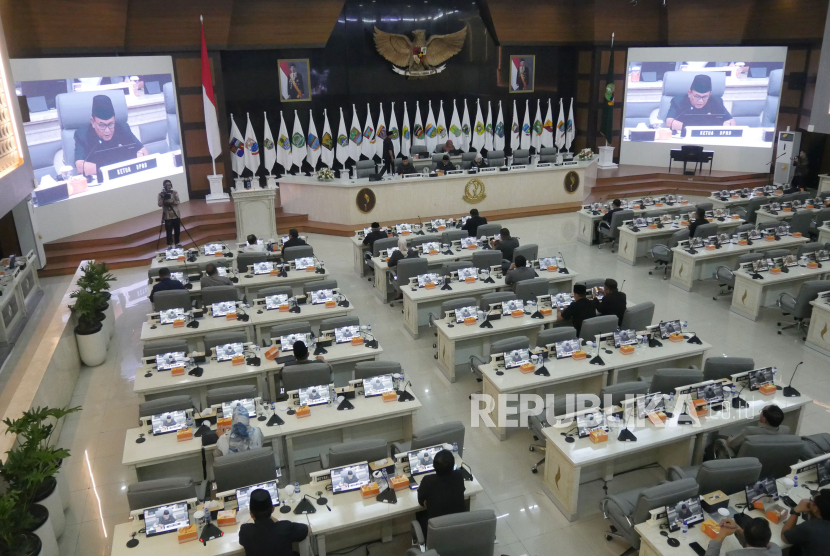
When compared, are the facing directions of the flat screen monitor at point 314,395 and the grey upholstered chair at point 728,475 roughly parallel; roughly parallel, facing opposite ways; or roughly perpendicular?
roughly parallel, facing opposite ways

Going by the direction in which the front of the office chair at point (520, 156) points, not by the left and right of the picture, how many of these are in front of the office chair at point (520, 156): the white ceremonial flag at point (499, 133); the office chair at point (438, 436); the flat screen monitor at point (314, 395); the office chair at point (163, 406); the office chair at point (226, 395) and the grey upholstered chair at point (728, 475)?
5

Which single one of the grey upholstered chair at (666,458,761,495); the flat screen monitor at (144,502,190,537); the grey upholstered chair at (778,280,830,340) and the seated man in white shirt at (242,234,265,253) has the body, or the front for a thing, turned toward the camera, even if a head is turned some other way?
the flat screen monitor

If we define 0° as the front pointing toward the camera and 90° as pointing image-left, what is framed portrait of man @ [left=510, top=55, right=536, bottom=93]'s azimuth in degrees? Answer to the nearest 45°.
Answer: approximately 0°

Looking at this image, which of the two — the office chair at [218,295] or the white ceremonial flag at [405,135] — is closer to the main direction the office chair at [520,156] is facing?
the office chair

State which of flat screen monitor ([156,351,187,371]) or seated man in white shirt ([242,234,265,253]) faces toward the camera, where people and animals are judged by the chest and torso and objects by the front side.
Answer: the flat screen monitor

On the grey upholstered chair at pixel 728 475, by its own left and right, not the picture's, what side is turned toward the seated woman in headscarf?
left

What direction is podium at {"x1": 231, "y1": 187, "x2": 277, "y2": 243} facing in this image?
toward the camera

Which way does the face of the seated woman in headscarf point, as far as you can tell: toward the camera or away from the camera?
away from the camera

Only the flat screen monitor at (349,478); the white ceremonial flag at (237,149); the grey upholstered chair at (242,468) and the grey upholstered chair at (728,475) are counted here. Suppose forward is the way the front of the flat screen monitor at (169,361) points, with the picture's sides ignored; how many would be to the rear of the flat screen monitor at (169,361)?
1

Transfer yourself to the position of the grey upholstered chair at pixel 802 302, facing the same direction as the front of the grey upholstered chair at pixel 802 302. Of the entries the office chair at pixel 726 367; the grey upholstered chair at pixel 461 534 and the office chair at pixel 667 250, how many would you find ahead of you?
1

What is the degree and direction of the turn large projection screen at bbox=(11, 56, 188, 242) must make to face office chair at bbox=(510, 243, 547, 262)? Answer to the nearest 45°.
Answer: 0° — it already faces it

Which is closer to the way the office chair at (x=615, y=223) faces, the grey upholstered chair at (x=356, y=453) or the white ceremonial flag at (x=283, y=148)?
the white ceremonial flag

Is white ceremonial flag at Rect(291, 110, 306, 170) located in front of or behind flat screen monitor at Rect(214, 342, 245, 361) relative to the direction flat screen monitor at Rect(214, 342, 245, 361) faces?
behind

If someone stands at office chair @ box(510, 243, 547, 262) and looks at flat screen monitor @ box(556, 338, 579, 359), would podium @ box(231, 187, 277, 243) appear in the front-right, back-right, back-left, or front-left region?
back-right

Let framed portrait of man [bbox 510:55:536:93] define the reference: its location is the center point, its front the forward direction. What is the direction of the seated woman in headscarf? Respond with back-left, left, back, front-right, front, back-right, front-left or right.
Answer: front

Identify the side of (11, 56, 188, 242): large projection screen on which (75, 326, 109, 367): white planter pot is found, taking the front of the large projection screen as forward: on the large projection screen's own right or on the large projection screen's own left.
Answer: on the large projection screen's own right

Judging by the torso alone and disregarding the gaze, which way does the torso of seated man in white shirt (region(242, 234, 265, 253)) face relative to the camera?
away from the camera

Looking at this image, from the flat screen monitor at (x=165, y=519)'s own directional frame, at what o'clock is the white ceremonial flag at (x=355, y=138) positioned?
The white ceremonial flag is roughly at 7 o'clock from the flat screen monitor.

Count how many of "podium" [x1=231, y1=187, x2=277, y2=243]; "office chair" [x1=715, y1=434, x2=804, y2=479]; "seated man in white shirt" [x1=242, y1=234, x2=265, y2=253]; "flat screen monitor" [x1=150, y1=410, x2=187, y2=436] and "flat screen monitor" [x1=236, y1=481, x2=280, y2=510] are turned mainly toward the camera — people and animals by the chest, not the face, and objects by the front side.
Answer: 3

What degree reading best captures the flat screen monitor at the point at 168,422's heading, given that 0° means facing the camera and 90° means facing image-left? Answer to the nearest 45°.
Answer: approximately 0°

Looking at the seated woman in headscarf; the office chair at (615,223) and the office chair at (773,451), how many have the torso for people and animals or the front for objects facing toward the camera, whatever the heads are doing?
0
